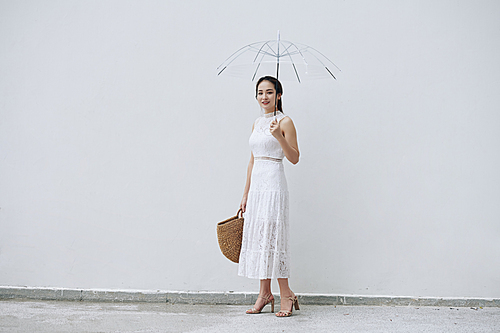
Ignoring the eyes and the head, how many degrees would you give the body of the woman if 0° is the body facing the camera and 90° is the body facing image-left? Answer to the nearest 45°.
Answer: approximately 45°
